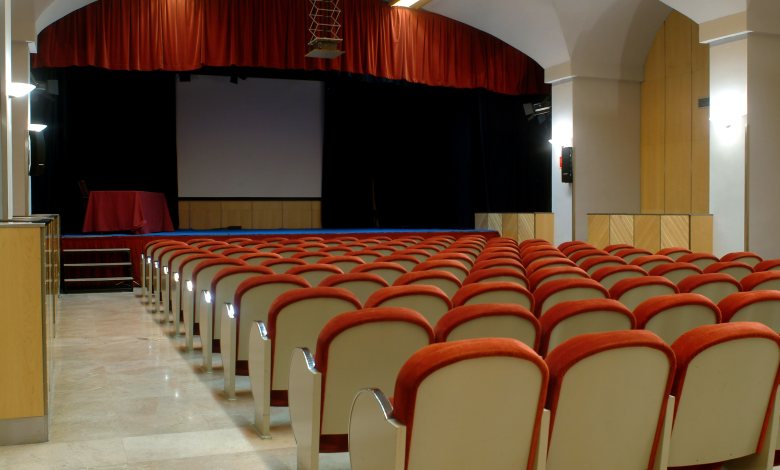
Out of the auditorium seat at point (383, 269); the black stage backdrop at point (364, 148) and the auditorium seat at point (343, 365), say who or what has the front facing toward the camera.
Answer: the black stage backdrop

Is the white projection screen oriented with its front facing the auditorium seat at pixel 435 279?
yes

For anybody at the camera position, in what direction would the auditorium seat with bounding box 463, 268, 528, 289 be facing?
facing away from the viewer and to the left of the viewer

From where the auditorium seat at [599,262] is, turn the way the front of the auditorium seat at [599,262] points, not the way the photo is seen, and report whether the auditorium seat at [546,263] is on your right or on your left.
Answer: on your left

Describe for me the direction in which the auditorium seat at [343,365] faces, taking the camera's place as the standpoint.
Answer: facing away from the viewer and to the left of the viewer

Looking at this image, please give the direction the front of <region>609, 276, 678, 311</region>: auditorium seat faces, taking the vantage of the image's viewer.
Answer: facing away from the viewer and to the left of the viewer

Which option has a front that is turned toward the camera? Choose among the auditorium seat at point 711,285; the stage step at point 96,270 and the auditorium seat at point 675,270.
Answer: the stage step

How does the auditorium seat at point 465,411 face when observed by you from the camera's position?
facing away from the viewer and to the left of the viewer

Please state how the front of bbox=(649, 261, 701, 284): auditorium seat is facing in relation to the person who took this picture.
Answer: facing away from the viewer and to the left of the viewer

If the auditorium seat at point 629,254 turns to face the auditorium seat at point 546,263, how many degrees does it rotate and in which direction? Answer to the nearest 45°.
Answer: approximately 135° to its left
